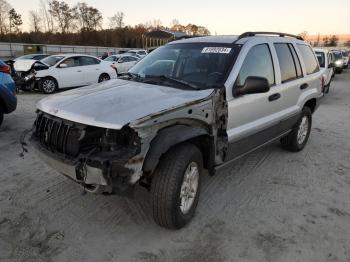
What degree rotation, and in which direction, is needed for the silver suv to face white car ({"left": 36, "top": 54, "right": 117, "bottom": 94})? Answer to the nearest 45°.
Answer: approximately 135° to its right

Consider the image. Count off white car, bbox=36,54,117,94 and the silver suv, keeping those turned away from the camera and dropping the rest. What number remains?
0

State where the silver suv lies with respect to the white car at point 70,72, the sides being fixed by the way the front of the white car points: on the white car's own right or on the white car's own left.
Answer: on the white car's own left

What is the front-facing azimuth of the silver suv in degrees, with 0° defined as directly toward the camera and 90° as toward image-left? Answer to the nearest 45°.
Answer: approximately 45°

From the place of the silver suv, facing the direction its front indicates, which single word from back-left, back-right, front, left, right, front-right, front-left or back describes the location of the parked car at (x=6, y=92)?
right

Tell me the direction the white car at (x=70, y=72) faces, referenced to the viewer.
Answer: facing the viewer and to the left of the viewer

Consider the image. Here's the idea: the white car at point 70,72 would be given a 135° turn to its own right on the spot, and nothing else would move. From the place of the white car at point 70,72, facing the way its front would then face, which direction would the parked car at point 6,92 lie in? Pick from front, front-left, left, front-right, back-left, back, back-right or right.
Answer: back
